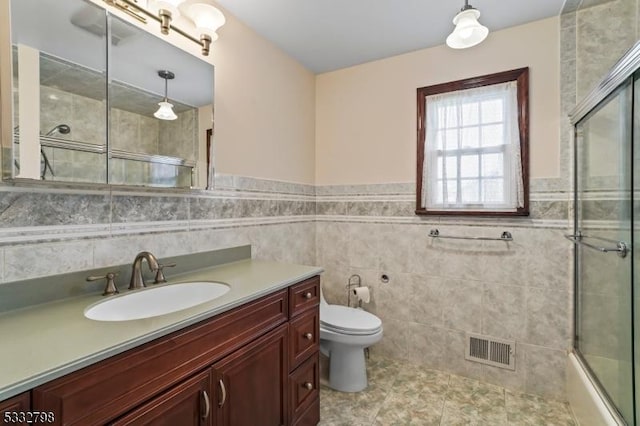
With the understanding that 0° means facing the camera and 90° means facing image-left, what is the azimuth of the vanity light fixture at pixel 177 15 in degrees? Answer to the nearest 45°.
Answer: approximately 315°

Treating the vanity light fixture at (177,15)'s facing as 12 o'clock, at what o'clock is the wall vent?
The wall vent is roughly at 11 o'clock from the vanity light fixture.

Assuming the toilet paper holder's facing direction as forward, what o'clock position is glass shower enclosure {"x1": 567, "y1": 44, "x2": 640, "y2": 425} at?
The glass shower enclosure is roughly at 10 o'clock from the toilet paper holder.

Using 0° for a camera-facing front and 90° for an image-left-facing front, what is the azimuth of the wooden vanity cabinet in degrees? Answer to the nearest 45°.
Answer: approximately 315°

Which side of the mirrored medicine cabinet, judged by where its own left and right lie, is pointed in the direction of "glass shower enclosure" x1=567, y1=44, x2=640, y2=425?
front

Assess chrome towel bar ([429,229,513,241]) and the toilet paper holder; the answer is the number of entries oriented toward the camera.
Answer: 2

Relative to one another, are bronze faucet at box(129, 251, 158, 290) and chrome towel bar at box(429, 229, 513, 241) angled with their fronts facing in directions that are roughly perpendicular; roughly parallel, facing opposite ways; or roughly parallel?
roughly perpendicular

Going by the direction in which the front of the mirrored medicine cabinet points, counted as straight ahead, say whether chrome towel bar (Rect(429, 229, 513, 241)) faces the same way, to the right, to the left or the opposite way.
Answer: to the right

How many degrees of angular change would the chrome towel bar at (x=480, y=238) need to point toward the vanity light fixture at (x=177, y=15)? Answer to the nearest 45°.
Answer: approximately 45° to its right

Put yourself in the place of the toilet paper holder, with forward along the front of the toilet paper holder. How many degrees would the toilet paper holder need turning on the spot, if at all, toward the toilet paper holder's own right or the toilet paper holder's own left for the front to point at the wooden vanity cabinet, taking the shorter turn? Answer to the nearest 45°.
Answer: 0° — it already faces it

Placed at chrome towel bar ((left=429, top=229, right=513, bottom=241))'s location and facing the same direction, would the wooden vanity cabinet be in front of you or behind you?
in front

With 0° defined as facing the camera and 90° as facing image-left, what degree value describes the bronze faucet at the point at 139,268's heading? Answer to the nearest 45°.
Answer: approximately 315°
